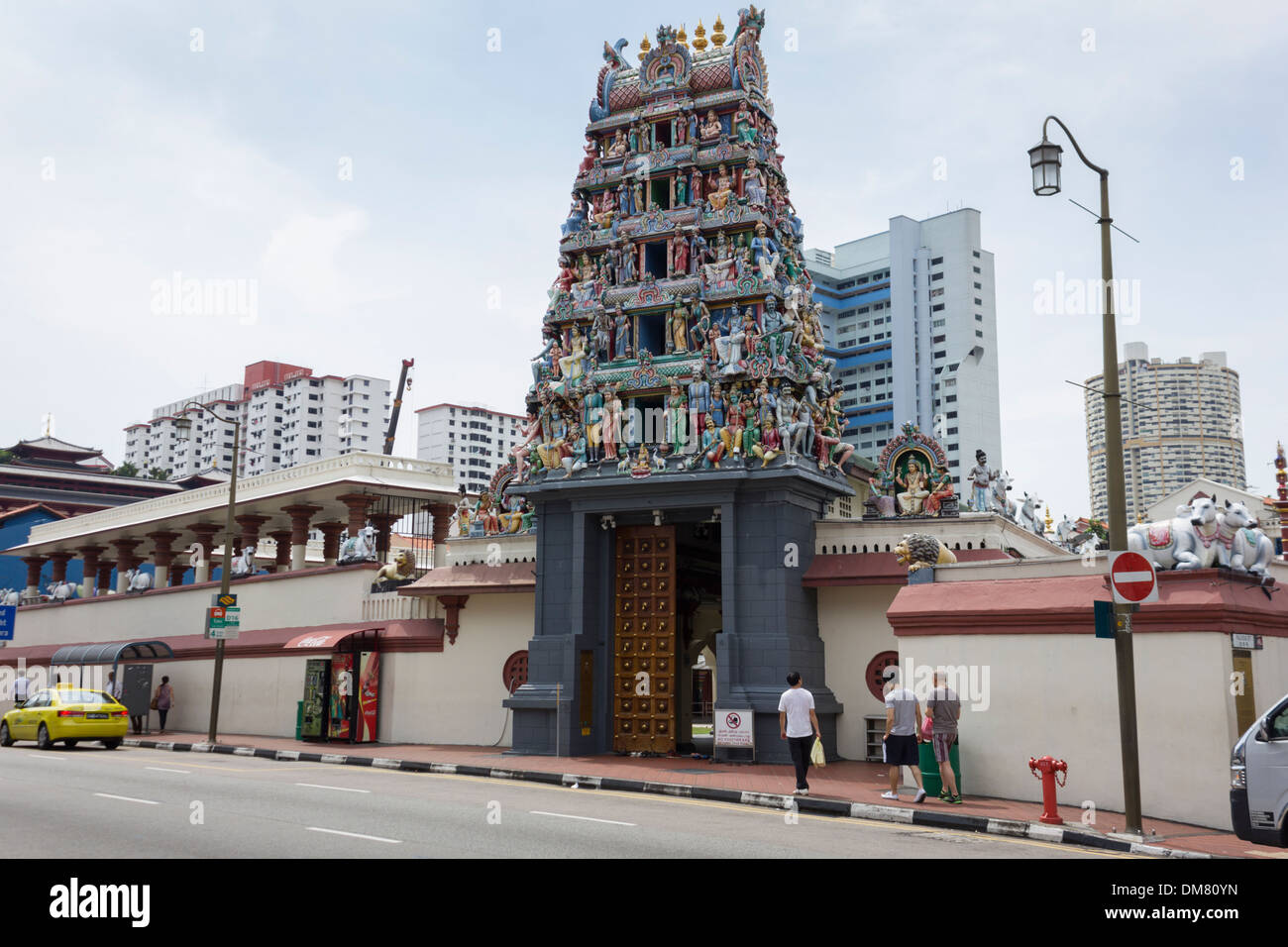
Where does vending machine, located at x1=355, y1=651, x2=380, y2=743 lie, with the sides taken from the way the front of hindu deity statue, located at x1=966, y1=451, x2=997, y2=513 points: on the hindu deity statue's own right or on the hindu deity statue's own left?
on the hindu deity statue's own right

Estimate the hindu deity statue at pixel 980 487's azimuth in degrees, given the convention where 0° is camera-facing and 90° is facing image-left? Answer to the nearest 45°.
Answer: approximately 0°

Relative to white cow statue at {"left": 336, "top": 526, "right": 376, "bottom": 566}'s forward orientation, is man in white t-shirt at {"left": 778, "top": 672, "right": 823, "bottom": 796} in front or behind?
in front

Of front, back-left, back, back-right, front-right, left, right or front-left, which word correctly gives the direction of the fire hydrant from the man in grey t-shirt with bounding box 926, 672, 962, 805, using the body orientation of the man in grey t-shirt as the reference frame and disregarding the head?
back-right

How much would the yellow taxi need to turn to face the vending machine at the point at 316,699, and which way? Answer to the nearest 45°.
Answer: approximately 135° to its right

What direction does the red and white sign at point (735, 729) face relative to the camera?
toward the camera

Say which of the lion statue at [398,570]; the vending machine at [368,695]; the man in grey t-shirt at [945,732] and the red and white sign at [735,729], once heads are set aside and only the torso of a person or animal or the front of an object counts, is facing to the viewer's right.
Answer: the lion statue

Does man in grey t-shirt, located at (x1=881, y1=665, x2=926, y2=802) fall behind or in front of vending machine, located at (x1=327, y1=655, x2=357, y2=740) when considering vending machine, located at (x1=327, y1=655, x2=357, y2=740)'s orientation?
in front

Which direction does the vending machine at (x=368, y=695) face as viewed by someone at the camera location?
facing the viewer

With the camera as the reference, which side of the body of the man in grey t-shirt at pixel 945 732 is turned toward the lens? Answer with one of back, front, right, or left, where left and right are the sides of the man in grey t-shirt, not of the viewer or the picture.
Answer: back

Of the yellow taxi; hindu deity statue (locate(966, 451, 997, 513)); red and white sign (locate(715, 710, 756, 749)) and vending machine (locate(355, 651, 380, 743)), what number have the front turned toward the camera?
3

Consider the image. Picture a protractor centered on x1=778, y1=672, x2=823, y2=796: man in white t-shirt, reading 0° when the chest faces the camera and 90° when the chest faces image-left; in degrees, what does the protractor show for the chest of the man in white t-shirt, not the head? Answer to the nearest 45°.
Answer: approximately 180°

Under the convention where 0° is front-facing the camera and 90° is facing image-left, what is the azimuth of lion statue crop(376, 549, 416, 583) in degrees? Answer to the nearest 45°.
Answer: approximately 270°

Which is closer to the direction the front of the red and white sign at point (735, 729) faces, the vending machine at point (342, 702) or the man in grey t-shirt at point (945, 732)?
the man in grey t-shirt

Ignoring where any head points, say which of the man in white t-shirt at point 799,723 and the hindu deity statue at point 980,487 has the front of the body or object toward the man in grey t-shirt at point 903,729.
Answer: the hindu deity statue
